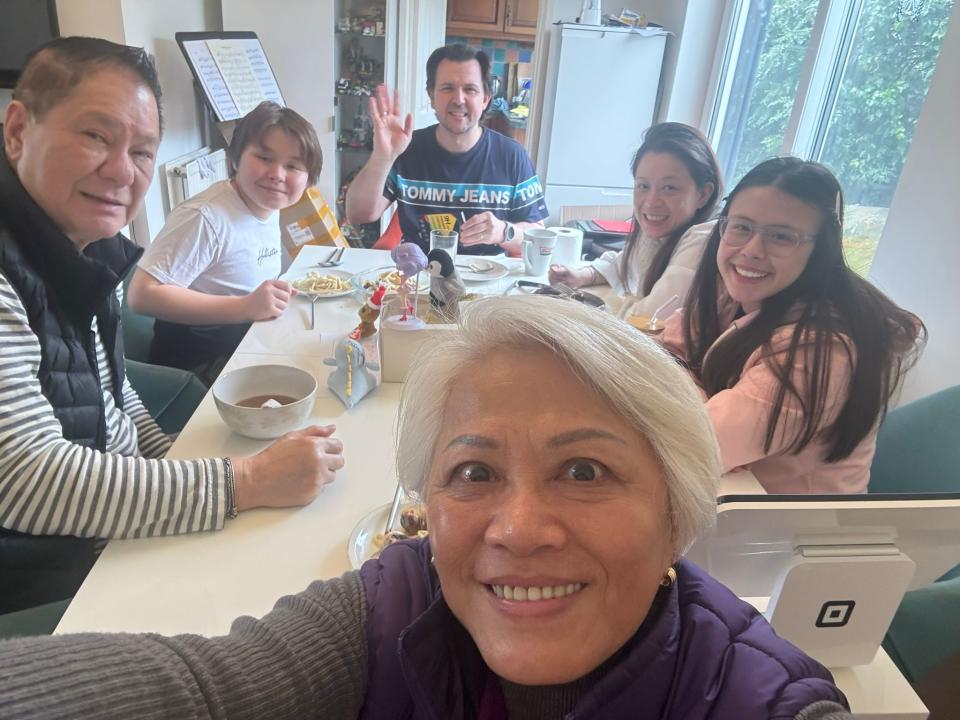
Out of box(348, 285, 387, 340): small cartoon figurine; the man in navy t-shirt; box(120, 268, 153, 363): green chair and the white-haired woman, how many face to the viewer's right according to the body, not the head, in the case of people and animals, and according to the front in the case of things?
1

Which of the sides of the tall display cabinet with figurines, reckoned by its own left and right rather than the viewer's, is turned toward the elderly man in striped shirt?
front

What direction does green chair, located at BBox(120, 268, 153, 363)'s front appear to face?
to the viewer's right

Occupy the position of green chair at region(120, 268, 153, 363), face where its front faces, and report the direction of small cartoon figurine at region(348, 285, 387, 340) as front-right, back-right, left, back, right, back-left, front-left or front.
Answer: front-right

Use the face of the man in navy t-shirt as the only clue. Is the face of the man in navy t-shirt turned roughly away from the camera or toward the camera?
toward the camera

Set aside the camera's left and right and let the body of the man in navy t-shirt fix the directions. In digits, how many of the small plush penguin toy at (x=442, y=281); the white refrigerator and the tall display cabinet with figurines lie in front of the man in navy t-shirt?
1

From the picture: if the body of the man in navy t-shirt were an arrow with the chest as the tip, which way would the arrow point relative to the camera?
toward the camera

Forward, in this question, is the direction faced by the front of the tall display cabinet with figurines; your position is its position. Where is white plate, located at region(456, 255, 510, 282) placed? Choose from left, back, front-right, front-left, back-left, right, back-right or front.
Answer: front

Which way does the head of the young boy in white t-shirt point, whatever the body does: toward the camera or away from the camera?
toward the camera

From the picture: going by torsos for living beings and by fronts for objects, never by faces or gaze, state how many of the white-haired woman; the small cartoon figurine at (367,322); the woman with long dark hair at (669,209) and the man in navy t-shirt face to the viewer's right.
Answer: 0

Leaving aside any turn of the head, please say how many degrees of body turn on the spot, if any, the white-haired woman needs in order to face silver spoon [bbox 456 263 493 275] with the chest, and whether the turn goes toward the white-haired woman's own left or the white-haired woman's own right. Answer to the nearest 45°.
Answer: approximately 180°

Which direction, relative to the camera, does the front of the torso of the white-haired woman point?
toward the camera

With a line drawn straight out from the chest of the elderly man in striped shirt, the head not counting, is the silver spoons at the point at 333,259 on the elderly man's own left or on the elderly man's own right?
on the elderly man's own left

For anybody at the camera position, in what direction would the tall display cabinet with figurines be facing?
facing the viewer

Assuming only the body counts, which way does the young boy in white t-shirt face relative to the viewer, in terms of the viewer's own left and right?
facing the viewer and to the right of the viewer

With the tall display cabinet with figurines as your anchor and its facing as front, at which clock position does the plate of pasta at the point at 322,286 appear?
The plate of pasta is roughly at 12 o'clock from the tall display cabinet with figurines.

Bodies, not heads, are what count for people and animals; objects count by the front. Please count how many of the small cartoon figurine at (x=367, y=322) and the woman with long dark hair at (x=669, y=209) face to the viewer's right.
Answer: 0
